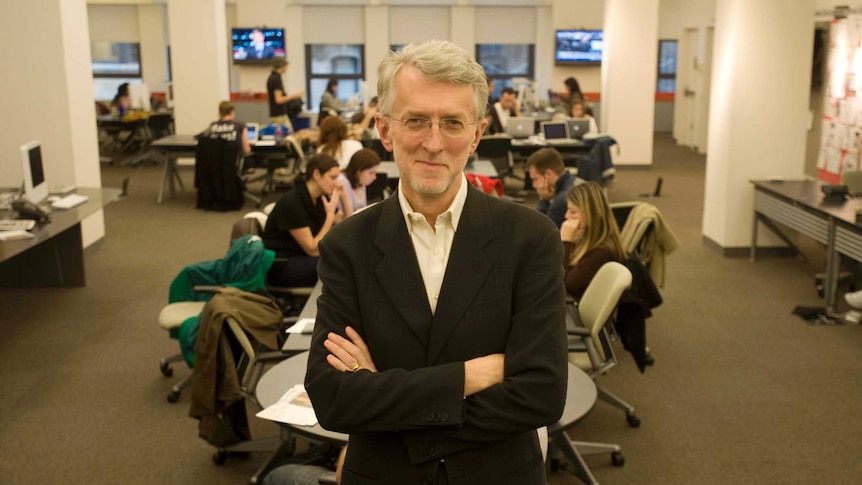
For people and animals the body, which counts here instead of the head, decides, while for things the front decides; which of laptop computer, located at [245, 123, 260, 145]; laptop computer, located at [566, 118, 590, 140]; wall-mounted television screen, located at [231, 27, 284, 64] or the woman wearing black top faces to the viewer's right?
the woman wearing black top

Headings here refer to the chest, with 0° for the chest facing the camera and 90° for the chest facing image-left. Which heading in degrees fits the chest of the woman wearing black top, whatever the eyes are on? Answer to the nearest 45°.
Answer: approximately 270°

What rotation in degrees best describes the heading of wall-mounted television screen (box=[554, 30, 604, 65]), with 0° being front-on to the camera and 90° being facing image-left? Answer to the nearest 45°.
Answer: approximately 0°

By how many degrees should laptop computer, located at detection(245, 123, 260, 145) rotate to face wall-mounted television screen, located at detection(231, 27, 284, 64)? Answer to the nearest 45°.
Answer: approximately 180°

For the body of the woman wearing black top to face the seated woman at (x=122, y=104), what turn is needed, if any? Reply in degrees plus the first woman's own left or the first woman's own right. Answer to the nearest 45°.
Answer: approximately 90° to the first woman's own left

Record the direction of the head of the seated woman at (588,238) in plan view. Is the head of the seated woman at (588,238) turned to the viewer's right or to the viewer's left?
to the viewer's left

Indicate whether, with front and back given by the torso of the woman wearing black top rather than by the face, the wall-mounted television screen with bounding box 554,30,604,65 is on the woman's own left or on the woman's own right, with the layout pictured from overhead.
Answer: on the woman's own left

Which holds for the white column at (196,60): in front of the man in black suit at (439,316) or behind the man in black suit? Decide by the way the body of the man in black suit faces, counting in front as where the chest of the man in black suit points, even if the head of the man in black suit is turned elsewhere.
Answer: behind

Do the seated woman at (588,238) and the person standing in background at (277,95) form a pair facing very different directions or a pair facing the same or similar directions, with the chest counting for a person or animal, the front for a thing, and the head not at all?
very different directions

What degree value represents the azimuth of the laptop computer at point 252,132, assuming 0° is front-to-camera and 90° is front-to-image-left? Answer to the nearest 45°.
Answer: approximately 0°

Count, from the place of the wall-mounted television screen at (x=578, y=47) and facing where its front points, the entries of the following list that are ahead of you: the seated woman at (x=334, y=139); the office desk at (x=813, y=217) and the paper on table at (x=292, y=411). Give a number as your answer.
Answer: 3

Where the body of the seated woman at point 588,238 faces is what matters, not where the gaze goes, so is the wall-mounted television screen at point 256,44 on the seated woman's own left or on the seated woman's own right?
on the seated woman's own right
